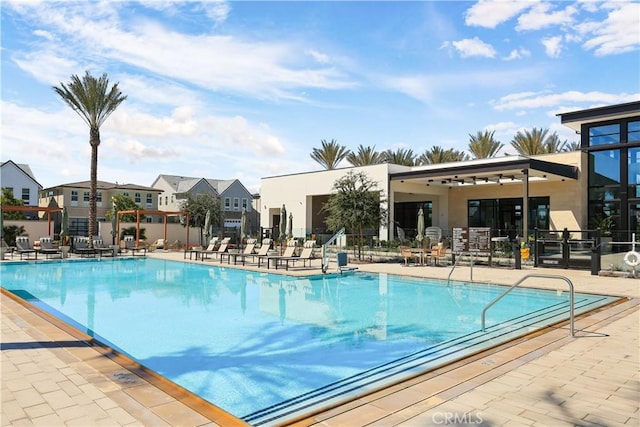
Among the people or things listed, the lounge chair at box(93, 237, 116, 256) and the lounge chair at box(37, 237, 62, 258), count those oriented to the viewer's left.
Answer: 0

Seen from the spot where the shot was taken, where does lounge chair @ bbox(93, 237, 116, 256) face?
facing the viewer and to the right of the viewer

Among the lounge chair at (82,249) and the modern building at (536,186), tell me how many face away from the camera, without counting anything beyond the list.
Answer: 0

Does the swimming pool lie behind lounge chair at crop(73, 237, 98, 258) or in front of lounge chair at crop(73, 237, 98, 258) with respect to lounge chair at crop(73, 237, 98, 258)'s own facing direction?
in front

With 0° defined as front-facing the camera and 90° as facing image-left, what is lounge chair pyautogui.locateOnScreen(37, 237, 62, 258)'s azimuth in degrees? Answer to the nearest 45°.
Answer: approximately 315°

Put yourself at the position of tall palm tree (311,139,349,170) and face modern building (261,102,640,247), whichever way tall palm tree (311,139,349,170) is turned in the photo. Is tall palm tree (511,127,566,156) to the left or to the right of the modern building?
left

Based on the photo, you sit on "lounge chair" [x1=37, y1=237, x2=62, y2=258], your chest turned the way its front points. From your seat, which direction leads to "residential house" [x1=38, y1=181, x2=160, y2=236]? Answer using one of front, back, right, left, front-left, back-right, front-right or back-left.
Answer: back-left

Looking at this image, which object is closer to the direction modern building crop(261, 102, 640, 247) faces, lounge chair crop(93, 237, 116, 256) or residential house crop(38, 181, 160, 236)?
the lounge chair

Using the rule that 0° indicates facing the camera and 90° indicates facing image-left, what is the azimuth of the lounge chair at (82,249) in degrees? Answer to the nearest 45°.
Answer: approximately 315°
